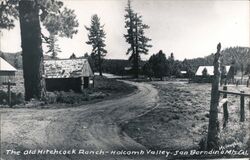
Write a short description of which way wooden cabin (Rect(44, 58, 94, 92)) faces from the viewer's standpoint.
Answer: facing to the right of the viewer

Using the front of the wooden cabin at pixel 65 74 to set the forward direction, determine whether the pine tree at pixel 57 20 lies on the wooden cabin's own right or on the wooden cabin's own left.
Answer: on the wooden cabin's own right
